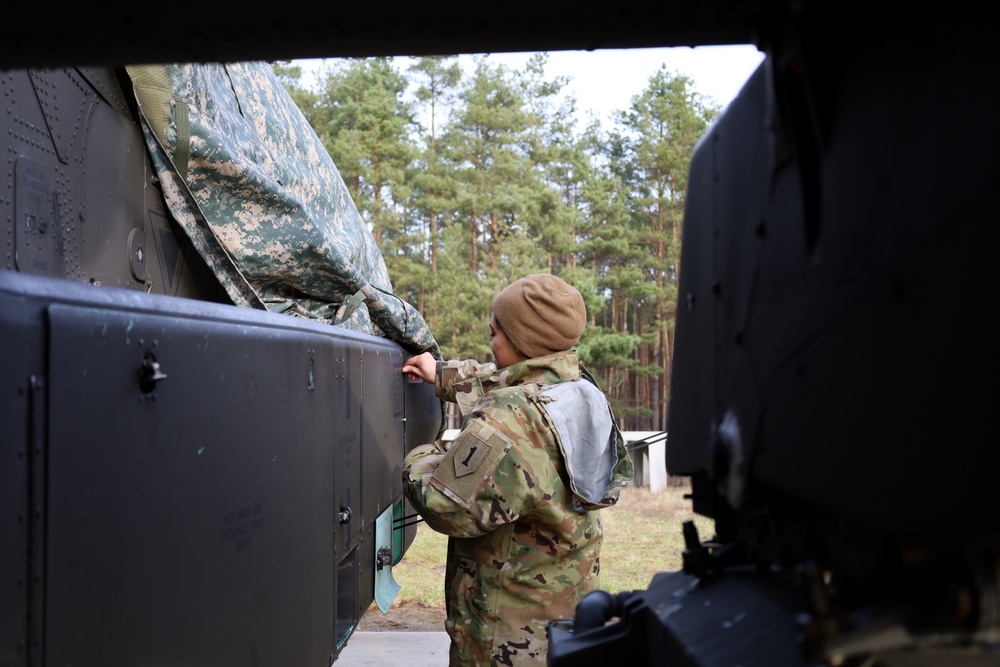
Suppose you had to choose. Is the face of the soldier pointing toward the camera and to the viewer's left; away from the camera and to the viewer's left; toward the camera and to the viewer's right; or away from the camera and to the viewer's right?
away from the camera and to the viewer's left

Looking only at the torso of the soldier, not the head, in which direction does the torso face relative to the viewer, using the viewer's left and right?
facing away from the viewer and to the left of the viewer

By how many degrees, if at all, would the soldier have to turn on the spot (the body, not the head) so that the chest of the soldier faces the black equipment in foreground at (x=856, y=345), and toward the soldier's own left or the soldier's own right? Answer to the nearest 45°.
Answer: approximately 135° to the soldier's own left
